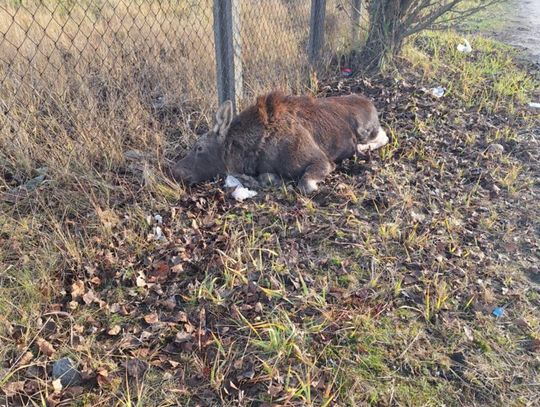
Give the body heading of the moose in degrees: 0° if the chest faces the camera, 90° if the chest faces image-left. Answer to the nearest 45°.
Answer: approximately 45°

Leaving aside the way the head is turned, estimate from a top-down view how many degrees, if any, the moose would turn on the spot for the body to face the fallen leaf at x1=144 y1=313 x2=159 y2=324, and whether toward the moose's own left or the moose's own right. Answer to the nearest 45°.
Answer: approximately 45° to the moose's own left

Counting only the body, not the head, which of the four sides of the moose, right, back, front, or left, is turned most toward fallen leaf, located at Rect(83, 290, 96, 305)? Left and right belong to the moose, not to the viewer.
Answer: front

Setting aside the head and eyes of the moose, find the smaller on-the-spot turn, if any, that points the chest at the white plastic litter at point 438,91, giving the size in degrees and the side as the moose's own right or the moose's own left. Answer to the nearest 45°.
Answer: approximately 180°

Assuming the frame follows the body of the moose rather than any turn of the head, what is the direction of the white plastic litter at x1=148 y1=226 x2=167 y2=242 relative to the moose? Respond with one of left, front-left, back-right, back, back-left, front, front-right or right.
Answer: front

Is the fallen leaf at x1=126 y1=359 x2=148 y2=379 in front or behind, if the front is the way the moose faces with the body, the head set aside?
in front

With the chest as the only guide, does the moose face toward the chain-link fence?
no

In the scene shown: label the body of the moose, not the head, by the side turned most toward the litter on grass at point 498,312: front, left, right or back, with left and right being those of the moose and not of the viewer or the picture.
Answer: left

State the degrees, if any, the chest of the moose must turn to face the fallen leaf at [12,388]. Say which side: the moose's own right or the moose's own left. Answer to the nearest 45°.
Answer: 0° — it already faces it

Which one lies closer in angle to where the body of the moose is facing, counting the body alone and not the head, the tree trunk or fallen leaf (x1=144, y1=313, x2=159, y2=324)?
the fallen leaf

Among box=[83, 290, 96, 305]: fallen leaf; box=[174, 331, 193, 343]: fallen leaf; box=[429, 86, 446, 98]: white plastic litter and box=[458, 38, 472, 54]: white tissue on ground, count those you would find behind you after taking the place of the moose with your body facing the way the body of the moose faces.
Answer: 2

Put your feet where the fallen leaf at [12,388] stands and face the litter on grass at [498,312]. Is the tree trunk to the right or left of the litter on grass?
left

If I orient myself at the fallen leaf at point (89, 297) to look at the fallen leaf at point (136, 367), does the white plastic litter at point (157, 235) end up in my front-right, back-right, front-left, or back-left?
back-left

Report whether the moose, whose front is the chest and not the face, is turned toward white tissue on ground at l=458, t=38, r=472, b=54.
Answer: no

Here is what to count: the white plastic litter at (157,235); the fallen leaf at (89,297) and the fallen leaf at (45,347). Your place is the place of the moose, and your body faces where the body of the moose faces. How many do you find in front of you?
3

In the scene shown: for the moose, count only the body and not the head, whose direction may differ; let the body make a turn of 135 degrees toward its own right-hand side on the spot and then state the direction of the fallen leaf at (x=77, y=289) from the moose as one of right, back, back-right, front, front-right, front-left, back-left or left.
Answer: back-left

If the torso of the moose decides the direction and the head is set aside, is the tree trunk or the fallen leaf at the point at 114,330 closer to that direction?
the fallen leaf
